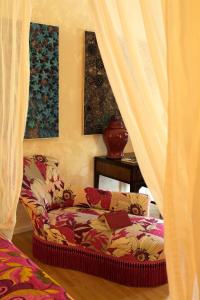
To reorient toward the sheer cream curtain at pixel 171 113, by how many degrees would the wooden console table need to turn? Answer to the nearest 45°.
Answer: approximately 45° to its left

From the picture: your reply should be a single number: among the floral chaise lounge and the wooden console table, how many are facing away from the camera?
0

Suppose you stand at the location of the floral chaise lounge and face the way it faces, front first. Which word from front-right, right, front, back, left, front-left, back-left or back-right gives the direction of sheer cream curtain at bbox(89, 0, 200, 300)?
front-right

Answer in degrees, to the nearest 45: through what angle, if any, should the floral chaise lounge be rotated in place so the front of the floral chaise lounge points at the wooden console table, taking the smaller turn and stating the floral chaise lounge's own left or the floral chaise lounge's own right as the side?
approximately 135° to the floral chaise lounge's own left

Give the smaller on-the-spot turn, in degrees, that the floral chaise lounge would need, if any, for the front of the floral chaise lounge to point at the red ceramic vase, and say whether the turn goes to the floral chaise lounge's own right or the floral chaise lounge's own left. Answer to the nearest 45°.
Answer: approximately 135° to the floral chaise lounge's own left

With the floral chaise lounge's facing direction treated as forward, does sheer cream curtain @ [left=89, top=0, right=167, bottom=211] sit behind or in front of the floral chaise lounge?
in front

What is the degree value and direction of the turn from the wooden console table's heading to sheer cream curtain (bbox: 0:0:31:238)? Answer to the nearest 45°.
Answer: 0° — it already faces it

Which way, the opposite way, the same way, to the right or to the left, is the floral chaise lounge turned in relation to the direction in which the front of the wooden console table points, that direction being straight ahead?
to the left

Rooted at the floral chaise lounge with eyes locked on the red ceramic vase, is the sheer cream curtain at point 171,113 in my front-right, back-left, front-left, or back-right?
back-right

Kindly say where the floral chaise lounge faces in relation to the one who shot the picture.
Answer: facing the viewer and to the right of the viewer
